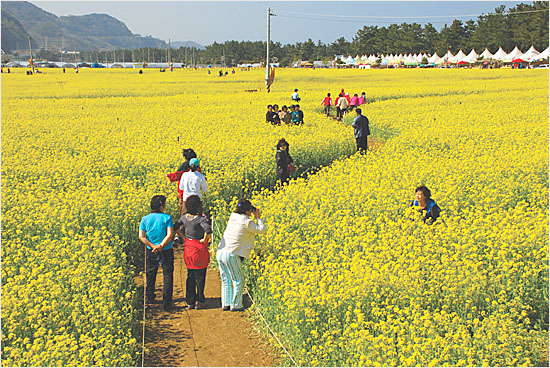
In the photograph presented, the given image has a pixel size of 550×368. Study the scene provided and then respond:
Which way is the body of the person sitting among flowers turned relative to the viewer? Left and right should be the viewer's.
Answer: facing the viewer and to the left of the viewer

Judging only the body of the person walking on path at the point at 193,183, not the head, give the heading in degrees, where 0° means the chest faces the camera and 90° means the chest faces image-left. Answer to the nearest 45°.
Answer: approximately 180°

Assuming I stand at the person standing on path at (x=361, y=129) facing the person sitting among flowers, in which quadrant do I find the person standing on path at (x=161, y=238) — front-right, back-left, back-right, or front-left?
front-right

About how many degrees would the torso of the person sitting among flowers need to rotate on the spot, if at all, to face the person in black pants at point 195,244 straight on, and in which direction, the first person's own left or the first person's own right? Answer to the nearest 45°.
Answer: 0° — they already face them

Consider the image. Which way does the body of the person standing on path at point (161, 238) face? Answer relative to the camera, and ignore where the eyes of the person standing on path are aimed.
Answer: away from the camera

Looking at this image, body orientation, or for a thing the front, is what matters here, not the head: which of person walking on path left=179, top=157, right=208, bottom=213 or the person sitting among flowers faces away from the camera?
the person walking on path

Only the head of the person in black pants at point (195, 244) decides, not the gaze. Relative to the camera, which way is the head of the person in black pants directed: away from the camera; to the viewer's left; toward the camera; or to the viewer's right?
away from the camera

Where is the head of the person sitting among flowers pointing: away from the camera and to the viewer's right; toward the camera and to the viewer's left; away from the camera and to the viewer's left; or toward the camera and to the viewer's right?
toward the camera and to the viewer's left

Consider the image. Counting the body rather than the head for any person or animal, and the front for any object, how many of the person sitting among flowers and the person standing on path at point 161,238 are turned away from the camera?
1

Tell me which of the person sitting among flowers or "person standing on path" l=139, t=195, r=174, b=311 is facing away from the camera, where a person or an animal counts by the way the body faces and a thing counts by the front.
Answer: the person standing on path
